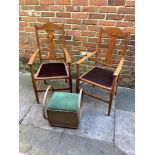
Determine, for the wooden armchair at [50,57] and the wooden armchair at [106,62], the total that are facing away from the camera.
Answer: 0

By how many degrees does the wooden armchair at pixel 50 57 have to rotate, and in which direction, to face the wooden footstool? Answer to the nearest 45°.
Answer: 0° — it already faces it

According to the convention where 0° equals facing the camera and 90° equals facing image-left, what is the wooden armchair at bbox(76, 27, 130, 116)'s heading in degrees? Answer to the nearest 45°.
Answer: approximately 45°
